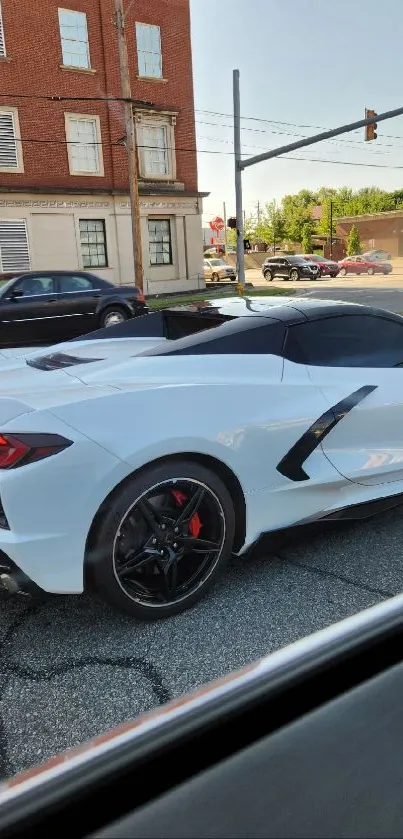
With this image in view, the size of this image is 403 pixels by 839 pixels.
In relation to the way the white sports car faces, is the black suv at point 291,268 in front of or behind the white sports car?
in front

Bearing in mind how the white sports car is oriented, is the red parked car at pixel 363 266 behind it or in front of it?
in front

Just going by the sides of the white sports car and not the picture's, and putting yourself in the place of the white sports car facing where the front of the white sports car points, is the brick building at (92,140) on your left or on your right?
on your left

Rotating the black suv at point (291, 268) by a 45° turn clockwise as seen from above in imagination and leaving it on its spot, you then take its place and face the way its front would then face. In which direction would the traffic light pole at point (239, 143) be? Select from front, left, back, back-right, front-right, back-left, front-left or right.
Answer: front

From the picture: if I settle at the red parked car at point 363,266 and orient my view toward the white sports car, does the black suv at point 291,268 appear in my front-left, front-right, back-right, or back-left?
front-right

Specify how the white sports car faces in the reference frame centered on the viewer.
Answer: facing away from the viewer and to the right of the viewer
